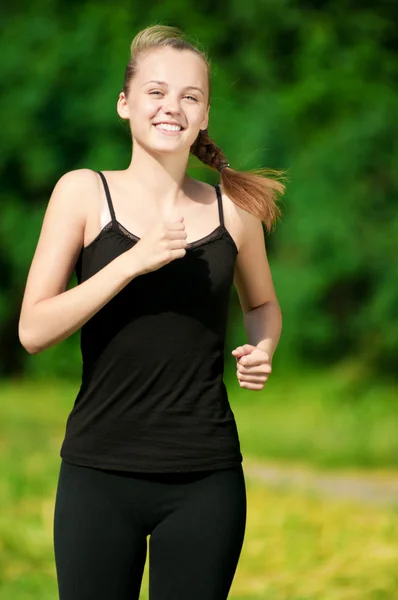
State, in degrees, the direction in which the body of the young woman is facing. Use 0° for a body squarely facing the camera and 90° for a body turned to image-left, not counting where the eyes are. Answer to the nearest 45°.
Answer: approximately 0°
